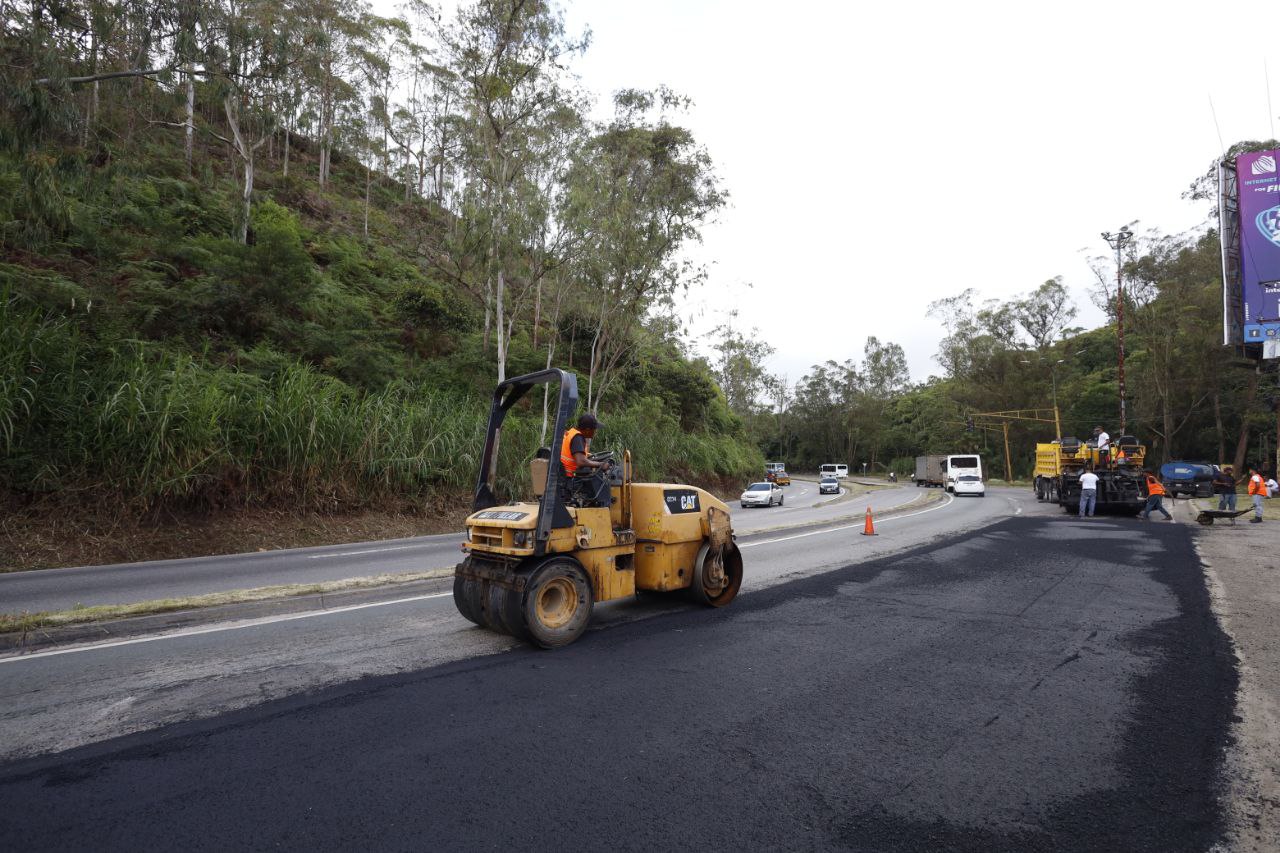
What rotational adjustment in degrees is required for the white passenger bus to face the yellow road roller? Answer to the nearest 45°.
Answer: approximately 180°

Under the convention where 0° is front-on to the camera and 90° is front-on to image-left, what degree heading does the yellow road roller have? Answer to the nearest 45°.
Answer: approximately 225°

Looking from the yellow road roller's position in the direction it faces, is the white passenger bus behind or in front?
in front

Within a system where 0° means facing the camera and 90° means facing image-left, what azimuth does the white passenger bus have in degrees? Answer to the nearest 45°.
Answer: approximately 180°

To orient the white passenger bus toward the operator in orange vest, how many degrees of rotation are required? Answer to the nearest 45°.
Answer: approximately 180°
